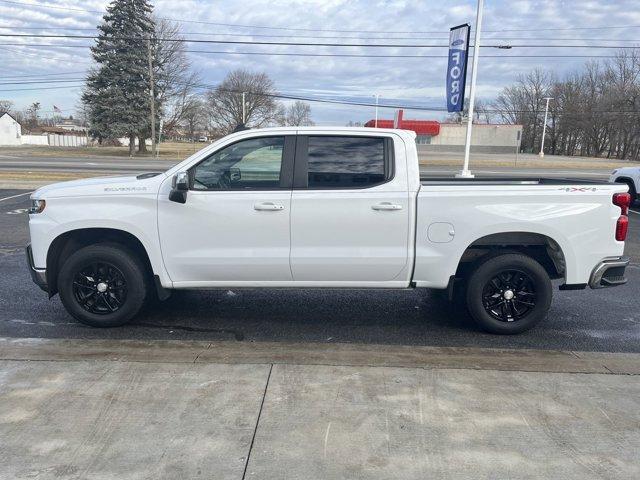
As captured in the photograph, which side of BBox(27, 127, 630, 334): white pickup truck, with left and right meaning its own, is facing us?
left

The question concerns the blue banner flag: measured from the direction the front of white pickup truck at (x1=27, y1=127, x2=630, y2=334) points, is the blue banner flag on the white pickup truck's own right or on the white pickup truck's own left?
on the white pickup truck's own right

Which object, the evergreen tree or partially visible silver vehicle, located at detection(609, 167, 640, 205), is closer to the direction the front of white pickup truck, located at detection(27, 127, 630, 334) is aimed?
the evergreen tree

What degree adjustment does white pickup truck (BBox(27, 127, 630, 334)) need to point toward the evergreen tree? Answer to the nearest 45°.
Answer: approximately 45° to its right

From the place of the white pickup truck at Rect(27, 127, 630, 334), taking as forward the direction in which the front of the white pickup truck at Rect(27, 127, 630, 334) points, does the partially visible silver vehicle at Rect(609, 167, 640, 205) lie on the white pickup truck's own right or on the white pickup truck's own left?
on the white pickup truck's own right

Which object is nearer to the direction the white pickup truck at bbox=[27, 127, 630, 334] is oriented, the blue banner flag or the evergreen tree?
the evergreen tree
